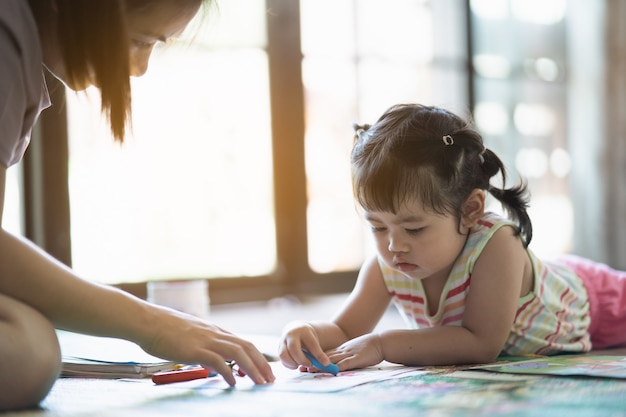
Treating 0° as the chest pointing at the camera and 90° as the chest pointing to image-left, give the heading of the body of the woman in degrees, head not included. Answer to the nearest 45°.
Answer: approximately 270°

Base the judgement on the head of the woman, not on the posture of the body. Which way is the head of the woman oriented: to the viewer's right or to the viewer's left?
to the viewer's right
